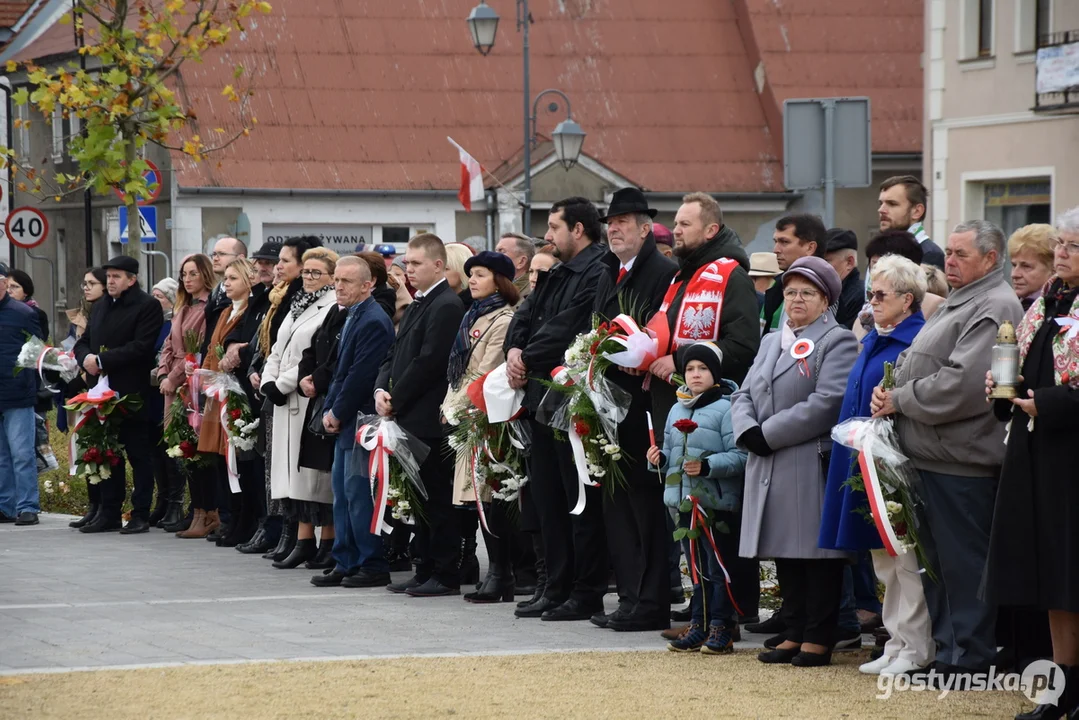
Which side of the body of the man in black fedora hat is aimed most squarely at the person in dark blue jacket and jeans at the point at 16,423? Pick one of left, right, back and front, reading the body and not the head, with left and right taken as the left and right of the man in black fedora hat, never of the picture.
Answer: right

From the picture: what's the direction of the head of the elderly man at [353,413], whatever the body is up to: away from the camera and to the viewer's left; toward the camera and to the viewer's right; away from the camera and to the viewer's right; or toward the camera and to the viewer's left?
toward the camera and to the viewer's left

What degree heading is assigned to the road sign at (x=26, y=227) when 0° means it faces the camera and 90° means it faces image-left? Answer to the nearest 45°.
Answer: approximately 0°

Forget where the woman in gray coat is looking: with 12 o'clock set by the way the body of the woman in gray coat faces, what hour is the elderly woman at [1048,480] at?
The elderly woman is roughly at 9 o'clock from the woman in gray coat.

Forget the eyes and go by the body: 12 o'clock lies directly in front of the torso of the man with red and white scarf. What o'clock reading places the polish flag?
The polish flag is roughly at 4 o'clock from the man with red and white scarf.

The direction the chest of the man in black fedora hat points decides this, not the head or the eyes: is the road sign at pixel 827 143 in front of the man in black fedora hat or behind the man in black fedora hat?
behind

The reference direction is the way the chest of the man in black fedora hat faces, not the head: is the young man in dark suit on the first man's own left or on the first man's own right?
on the first man's own right

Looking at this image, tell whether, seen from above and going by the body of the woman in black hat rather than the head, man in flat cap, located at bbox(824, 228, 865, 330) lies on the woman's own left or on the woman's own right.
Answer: on the woman's own left

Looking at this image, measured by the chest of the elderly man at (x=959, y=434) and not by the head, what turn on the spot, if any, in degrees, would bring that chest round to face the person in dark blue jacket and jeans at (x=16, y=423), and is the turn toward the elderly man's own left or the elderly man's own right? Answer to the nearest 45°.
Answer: approximately 45° to the elderly man's own right

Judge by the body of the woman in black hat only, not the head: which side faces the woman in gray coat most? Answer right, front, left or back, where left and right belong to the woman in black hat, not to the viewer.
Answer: left
